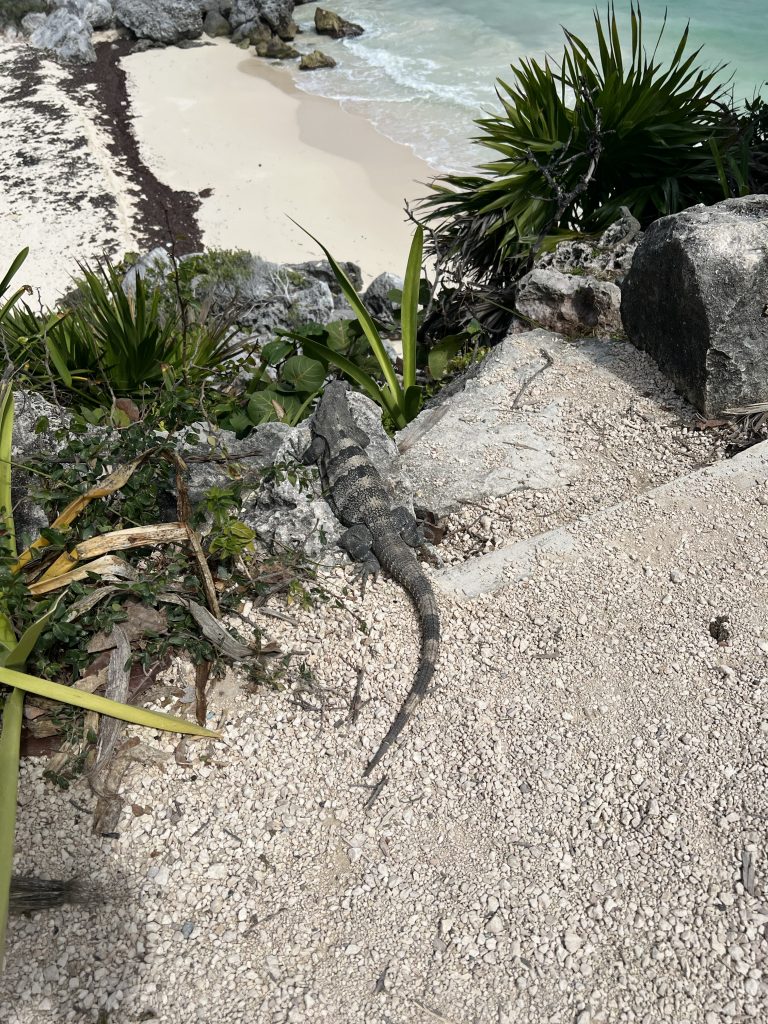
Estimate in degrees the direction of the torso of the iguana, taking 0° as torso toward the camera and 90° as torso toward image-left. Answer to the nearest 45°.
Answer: approximately 180°

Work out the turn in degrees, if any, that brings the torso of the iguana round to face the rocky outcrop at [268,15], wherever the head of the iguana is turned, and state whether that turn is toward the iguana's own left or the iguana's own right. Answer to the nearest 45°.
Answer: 0° — it already faces it

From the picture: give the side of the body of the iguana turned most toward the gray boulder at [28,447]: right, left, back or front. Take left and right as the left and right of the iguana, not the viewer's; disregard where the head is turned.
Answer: left

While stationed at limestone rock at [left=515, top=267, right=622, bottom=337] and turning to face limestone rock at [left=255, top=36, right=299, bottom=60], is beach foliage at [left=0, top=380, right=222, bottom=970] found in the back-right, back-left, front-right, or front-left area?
back-left

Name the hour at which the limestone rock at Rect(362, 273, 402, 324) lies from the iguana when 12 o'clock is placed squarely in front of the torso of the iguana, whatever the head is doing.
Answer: The limestone rock is roughly at 12 o'clock from the iguana.

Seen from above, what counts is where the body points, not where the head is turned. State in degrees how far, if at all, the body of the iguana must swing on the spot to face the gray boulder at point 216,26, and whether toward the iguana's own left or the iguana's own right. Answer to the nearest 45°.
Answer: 0° — it already faces it

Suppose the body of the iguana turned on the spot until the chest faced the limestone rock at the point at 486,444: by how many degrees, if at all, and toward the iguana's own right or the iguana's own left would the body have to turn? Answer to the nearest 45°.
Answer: approximately 45° to the iguana's own right

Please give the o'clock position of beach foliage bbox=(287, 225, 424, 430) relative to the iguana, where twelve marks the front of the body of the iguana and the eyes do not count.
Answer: The beach foliage is roughly at 12 o'clock from the iguana.

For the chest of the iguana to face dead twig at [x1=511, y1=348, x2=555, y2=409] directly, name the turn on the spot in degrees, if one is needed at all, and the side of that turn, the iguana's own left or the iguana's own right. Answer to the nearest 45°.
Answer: approximately 45° to the iguana's own right

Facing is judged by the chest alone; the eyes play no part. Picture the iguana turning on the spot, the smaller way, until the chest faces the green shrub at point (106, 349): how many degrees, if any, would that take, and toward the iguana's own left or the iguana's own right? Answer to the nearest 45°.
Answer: approximately 45° to the iguana's own left
